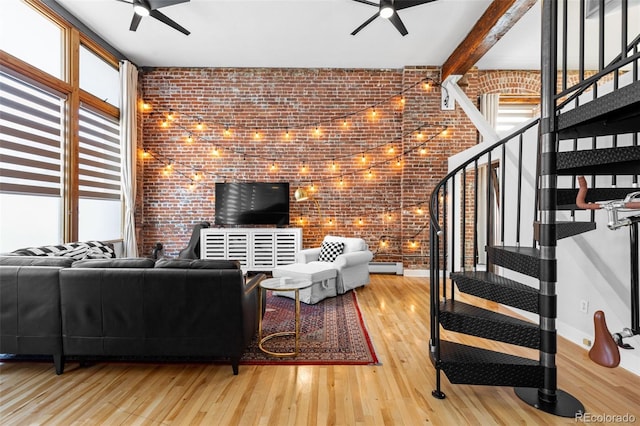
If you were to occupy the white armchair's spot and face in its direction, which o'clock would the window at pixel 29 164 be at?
The window is roughly at 1 o'clock from the white armchair.

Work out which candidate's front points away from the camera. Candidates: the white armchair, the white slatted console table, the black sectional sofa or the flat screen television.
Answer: the black sectional sofa

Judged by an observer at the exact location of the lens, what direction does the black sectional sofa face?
facing away from the viewer

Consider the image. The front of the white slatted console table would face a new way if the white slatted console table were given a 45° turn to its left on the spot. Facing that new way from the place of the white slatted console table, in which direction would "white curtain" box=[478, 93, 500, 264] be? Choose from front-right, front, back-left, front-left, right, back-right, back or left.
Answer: front-left

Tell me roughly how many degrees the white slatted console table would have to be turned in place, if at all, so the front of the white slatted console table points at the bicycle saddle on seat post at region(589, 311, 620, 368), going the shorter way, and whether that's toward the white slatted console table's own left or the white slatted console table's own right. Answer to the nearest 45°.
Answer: approximately 45° to the white slatted console table's own left

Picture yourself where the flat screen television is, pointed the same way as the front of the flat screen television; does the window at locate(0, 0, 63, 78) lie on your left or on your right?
on your right

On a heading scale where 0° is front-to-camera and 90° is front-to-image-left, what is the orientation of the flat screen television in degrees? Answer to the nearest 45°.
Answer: approximately 0°

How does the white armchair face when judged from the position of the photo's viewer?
facing the viewer and to the left of the viewer

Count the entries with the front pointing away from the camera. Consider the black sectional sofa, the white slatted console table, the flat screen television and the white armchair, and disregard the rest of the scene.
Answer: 1

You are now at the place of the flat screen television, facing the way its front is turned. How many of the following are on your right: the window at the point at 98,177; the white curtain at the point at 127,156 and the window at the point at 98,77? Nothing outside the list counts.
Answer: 3

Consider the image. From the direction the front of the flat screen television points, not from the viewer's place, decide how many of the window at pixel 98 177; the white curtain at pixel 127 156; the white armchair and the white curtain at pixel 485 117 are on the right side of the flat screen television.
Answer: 2

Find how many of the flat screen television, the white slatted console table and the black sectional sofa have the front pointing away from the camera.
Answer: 1

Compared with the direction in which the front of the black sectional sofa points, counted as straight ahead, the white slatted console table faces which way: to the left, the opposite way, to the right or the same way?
the opposite way

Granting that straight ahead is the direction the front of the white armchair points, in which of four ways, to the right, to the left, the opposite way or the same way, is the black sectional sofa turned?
to the right

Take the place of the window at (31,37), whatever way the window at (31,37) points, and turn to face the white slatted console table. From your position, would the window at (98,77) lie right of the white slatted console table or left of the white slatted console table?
left
